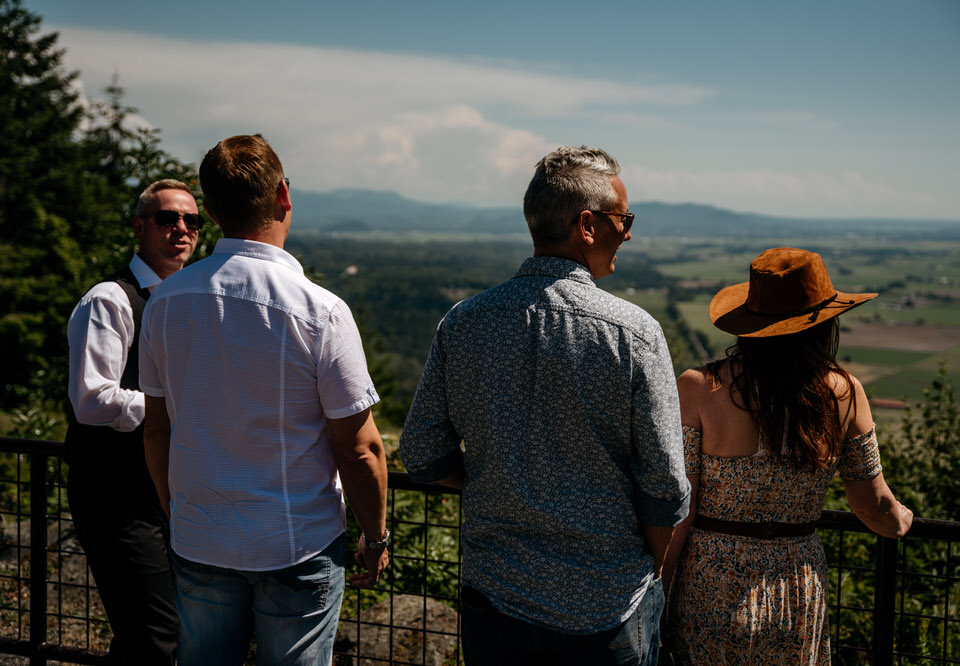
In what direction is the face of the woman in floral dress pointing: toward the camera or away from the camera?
away from the camera

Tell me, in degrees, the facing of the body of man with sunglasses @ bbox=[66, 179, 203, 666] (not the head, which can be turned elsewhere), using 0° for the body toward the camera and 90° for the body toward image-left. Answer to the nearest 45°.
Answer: approximately 270°

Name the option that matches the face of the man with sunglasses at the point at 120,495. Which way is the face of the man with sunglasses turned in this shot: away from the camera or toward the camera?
toward the camera

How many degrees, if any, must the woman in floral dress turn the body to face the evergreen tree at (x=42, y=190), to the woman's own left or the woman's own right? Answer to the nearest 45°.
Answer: approximately 45° to the woman's own left

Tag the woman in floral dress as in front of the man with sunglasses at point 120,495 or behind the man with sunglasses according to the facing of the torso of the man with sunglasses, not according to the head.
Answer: in front

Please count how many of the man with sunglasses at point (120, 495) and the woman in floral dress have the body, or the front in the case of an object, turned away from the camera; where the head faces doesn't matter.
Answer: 1

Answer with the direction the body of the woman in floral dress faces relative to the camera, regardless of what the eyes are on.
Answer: away from the camera
